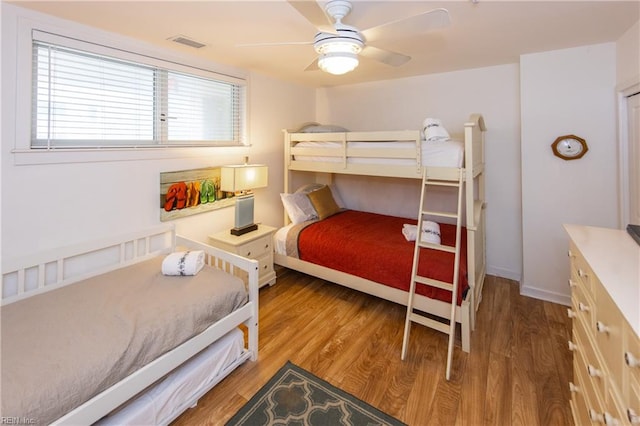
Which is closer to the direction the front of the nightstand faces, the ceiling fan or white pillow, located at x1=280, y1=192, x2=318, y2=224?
the ceiling fan

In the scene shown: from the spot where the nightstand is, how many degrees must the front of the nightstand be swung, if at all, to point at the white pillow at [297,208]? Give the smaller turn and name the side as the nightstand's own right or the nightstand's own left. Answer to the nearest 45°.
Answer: approximately 90° to the nightstand's own left

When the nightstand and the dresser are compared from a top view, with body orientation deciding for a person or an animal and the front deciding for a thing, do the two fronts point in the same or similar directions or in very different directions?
very different directions

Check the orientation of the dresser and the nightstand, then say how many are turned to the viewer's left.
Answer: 1

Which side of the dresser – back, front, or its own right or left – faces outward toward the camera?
left

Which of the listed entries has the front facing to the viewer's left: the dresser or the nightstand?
the dresser
